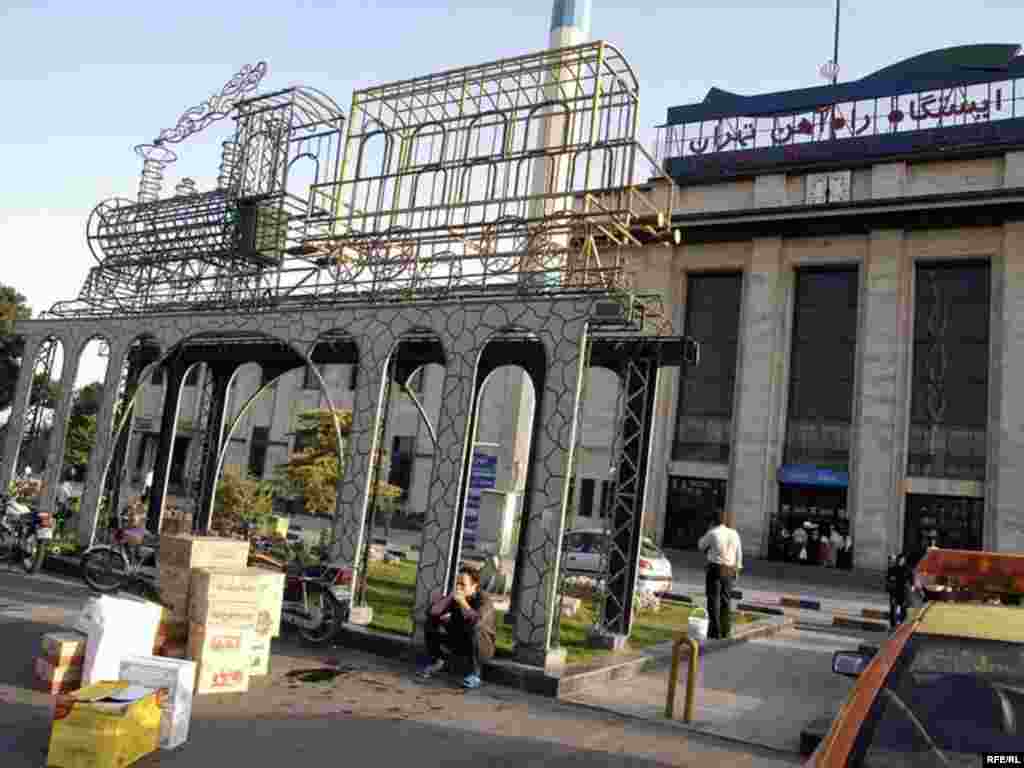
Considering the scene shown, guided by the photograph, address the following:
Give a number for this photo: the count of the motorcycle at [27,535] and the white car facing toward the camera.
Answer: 0

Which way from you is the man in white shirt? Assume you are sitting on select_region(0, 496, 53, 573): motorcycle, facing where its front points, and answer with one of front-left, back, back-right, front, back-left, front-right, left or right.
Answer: back

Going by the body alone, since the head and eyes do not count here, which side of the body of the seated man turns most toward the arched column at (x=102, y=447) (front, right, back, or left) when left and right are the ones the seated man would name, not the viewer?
right

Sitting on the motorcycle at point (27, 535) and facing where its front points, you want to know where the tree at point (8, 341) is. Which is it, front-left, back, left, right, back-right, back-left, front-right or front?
front-right

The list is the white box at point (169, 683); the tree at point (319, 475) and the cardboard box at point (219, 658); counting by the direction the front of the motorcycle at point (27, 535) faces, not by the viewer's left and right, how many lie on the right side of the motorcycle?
1

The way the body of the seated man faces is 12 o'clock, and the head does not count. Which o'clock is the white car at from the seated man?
The white car is roughly at 5 o'clock from the seated man.
